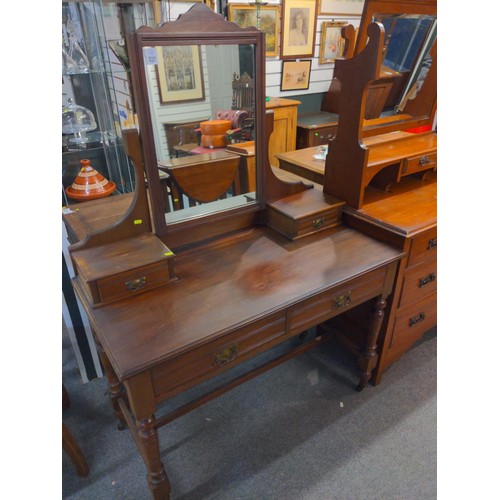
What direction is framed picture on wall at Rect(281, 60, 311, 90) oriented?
toward the camera

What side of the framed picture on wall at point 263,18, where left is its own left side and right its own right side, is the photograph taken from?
front

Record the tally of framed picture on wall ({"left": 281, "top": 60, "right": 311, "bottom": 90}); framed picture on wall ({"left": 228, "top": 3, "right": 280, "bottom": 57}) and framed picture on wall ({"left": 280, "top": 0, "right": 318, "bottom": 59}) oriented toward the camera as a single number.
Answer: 3

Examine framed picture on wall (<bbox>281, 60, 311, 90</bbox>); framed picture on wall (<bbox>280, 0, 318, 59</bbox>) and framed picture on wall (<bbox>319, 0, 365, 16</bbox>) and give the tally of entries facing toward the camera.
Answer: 3

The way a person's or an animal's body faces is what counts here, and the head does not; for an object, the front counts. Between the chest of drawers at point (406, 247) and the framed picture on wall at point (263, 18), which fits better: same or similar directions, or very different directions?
same or similar directions

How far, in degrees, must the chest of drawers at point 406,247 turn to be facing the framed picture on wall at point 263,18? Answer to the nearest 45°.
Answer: approximately 180°

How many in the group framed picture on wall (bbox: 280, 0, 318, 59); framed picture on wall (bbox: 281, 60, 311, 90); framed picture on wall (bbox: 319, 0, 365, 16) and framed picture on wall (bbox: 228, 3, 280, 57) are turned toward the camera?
4

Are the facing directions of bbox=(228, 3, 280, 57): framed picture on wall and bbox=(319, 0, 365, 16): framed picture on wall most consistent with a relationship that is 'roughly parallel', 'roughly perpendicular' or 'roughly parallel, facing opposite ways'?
roughly parallel

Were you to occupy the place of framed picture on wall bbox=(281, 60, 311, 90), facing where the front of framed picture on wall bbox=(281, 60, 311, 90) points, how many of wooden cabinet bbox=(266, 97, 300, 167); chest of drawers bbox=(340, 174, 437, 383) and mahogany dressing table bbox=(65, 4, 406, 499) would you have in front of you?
3

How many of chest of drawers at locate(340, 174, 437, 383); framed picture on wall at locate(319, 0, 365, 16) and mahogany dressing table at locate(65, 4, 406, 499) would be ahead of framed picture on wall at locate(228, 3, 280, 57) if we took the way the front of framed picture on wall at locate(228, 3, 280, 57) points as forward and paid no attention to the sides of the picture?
2

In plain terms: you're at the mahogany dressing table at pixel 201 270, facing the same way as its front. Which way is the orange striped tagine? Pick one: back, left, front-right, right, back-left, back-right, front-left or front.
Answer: back

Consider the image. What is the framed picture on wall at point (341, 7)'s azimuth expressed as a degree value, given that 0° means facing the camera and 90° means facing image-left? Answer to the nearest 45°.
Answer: approximately 0°
